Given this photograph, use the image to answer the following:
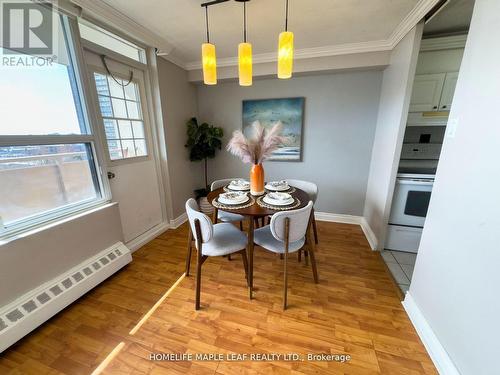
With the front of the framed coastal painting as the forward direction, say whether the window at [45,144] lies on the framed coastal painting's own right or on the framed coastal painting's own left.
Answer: on the framed coastal painting's own right

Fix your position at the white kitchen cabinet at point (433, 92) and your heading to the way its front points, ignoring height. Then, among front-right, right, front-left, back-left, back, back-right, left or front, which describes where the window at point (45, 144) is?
front-right

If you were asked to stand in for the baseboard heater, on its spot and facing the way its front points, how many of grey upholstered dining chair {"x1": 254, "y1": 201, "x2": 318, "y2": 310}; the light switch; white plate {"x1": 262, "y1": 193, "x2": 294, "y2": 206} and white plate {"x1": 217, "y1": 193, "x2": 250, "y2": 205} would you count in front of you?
4

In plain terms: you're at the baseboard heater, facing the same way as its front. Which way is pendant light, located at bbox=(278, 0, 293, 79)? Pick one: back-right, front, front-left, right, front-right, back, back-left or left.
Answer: front

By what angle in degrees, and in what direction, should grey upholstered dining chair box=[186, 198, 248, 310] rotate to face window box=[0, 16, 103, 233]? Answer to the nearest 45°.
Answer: approximately 135° to its left

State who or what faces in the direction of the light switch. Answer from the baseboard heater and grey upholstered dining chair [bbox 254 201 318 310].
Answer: the baseboard heater

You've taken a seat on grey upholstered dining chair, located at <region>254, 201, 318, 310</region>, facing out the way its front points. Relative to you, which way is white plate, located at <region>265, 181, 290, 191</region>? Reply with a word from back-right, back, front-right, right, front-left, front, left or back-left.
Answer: front-right

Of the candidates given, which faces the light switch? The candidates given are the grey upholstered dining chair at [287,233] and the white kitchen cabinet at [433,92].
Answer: the white kitchen cabinet

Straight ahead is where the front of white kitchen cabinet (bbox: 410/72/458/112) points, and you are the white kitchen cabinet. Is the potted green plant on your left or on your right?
on your right

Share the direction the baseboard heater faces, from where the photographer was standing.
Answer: facing the viewer and to the right of the viewer

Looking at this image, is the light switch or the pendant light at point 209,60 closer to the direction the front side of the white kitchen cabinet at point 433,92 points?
the light switch

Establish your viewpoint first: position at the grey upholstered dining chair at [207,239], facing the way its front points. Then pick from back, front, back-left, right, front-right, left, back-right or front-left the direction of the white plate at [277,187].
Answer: front

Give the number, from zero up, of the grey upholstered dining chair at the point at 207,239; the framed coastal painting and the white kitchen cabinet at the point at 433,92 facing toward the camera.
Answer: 2

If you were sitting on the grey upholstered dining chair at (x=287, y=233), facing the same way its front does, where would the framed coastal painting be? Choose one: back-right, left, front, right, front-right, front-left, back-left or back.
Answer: front-right

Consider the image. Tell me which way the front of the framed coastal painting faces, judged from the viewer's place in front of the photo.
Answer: facing the viewer

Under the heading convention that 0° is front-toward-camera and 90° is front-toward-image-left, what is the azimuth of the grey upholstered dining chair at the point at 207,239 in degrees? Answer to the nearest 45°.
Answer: approximately 225°

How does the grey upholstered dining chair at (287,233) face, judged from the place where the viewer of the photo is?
facing away from the viewer and to the left of the viewer
